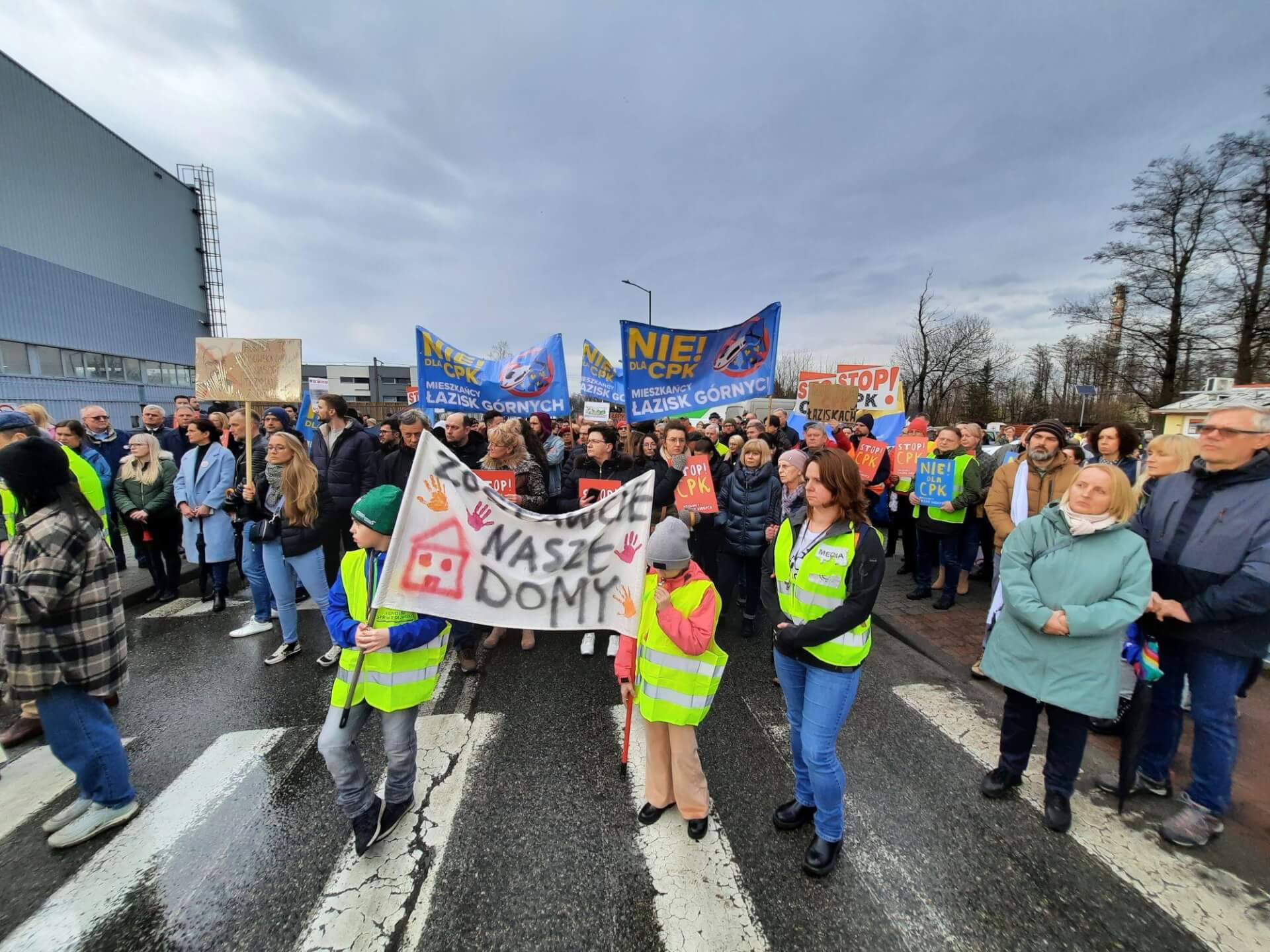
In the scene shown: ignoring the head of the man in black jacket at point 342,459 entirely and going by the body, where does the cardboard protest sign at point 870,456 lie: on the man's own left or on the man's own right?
on the man's own left

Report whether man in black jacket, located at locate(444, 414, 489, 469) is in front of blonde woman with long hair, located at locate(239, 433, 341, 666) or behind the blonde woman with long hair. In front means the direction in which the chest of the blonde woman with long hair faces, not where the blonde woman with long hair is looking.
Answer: behind

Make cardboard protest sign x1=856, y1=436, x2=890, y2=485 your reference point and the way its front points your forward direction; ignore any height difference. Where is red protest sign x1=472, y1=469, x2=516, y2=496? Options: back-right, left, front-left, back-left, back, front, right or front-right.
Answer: front-right

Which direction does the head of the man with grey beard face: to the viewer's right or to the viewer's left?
to the viewer's left

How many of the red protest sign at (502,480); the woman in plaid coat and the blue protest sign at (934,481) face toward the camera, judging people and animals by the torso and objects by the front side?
2

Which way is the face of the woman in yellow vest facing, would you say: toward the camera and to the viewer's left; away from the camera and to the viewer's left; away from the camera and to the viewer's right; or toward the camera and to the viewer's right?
toward the camera and to the viewer's left

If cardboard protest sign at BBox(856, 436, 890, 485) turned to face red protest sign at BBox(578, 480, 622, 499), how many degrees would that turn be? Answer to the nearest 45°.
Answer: approximately 45° to its right

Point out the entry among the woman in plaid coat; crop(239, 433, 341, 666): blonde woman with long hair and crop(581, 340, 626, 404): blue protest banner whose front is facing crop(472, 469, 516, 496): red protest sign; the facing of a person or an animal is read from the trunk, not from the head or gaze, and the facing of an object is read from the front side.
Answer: the blue protest banner

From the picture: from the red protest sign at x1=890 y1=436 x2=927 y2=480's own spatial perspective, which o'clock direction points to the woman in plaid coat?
The woman in plaid coat is roughly at 1 o'clock from the red protest sign.

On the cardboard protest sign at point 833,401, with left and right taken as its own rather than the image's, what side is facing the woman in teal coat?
front

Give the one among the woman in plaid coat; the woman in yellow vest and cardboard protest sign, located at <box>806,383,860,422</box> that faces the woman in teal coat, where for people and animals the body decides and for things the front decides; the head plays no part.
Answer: the cardboard protest sign

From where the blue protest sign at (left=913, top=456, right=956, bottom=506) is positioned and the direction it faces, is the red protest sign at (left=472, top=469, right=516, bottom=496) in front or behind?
in front

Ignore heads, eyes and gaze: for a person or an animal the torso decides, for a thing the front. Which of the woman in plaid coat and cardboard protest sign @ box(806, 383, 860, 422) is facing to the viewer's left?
the woman in plaid coat
